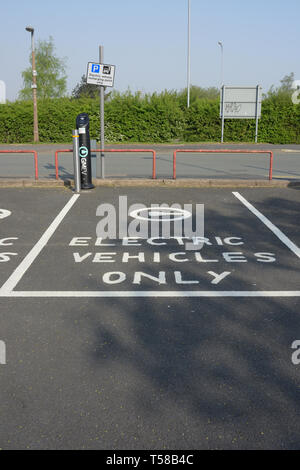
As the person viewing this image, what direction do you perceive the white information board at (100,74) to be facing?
facing the viewer
